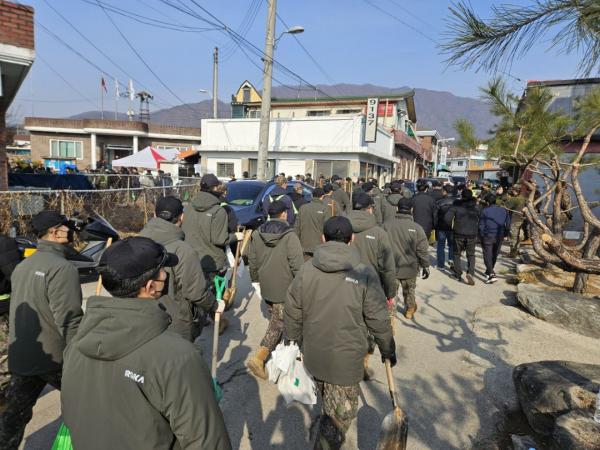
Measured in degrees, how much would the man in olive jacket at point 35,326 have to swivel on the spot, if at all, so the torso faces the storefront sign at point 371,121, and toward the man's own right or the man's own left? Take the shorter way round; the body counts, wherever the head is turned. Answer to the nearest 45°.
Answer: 0° — they already face it

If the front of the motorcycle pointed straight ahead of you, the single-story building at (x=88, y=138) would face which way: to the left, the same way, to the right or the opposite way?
to the right

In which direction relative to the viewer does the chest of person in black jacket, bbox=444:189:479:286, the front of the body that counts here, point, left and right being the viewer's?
facing away from the viewer

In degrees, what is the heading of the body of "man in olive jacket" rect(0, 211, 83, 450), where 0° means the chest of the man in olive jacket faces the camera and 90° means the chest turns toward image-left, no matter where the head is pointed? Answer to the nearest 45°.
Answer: approximately 225°

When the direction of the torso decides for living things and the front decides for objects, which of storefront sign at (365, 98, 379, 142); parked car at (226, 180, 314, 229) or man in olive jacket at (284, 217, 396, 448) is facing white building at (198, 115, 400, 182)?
the man in olive jacket

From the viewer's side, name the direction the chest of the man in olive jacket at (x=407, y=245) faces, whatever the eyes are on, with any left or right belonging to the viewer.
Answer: facing away from the viewer

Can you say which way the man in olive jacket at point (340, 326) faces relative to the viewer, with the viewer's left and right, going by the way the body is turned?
facing away from the viewer

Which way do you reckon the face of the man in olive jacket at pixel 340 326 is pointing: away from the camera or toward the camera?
away from the camera

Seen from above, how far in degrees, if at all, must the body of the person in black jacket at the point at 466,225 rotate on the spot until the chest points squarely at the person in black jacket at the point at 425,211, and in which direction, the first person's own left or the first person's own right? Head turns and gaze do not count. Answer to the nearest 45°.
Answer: approximately 45° to the first person's own left

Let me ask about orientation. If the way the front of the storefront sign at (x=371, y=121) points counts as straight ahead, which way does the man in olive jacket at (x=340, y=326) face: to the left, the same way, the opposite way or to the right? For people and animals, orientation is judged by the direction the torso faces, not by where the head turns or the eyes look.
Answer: the opposite way

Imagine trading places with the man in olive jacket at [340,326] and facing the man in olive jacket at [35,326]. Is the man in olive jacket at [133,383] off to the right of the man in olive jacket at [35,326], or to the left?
left

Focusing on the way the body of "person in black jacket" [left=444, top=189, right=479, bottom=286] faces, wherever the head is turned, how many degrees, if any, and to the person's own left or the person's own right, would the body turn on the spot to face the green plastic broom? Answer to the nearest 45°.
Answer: approximately 180°

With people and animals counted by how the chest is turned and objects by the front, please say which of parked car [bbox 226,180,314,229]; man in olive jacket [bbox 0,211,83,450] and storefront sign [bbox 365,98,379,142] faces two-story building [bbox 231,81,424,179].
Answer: the man in olive jacket
